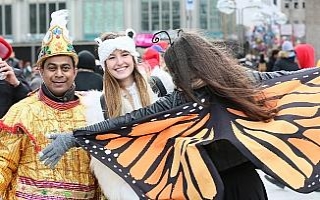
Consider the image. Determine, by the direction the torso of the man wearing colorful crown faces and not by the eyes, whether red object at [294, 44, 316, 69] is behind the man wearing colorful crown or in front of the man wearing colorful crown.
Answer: behind

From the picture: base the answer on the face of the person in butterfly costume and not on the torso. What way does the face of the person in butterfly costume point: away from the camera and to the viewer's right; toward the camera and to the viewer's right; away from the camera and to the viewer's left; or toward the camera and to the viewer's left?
away from the camera and to the viewer's left

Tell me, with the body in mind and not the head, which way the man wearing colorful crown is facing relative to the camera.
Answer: toward the camera

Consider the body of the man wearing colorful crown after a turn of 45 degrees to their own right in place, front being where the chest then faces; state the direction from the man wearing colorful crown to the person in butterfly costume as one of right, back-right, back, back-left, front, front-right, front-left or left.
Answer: left
